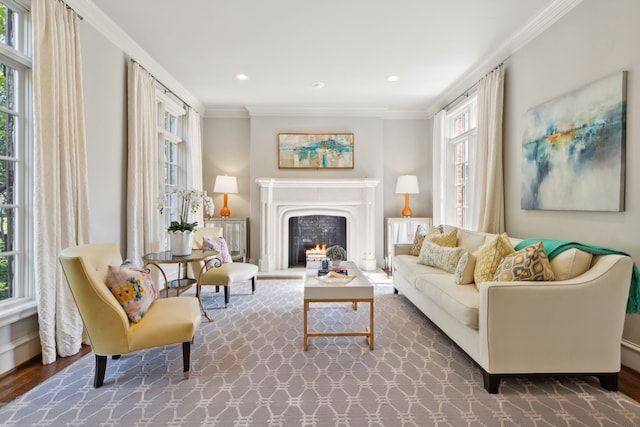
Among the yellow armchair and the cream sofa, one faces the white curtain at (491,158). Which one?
the yellow armchair

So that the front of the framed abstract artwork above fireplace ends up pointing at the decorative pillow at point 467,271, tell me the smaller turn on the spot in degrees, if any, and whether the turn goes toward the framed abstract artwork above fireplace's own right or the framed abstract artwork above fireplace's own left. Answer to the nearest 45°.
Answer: approximately 45° to the framed abstract artwork above fireplace's own left

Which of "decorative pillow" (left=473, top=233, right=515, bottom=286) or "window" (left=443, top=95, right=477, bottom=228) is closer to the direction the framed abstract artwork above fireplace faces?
the decorative pillow

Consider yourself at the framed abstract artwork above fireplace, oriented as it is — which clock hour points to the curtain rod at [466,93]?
The curtain rod is roughly at 10 o'clock from the framed abstract artwork above fireplace.

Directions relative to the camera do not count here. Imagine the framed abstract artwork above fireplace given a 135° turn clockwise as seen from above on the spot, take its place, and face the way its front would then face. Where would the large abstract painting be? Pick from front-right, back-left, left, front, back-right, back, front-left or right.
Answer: back

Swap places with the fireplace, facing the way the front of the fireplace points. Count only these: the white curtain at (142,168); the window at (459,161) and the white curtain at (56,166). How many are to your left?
1

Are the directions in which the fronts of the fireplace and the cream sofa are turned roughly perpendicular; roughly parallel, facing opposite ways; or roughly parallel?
roughly perpendicular

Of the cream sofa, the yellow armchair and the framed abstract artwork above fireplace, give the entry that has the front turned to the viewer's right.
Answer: the yellow armchair

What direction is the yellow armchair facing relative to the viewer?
to the viewer's right

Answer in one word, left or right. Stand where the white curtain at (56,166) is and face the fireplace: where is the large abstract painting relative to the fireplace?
right

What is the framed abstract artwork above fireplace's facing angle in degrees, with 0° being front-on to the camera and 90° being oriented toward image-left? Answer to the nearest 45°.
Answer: approximately 0°

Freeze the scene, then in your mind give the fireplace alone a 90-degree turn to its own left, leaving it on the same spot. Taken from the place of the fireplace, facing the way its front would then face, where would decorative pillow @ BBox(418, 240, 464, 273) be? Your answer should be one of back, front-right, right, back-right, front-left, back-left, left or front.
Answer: front-right

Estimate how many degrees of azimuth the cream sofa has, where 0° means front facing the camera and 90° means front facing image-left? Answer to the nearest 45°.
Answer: approximately 45°

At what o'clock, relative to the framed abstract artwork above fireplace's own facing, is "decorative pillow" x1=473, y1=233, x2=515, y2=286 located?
The decorative pillow is roughly at 11 o'clock from the framed abstract artwork above fireplace.

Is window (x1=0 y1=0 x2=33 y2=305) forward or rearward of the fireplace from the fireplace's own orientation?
forward
